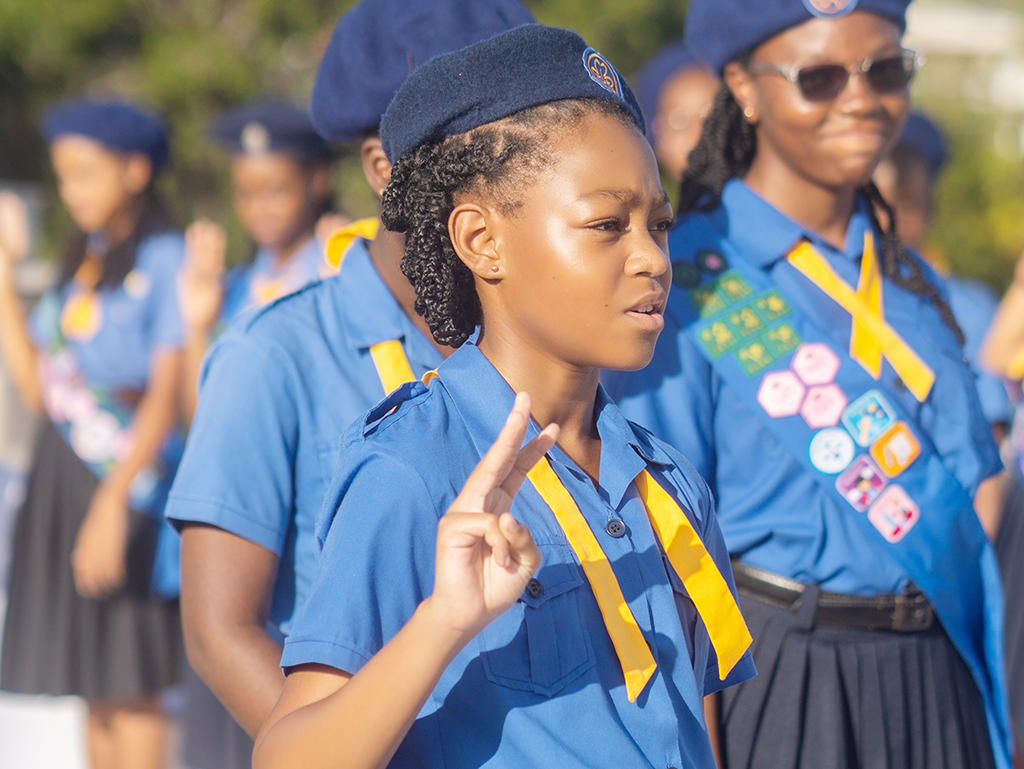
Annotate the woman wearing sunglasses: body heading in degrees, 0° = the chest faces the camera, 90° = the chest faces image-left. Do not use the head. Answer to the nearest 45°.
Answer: approximately 315°

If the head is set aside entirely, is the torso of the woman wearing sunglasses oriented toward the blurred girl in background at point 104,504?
no

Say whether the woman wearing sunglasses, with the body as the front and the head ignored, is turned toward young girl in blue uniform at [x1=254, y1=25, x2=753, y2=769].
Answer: no

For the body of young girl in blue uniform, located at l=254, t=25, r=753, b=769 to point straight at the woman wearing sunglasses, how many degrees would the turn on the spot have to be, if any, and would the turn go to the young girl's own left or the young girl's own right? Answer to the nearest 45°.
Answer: approximately 90° to the young girl's own left

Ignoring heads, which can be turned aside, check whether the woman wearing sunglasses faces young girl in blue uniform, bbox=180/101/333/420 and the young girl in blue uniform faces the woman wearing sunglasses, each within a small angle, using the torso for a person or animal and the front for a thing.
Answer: no

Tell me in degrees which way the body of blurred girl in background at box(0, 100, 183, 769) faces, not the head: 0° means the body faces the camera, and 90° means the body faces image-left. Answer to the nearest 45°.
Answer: approximately 45°

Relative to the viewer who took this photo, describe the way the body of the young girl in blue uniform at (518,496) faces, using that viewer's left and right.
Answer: facing the viewer and to the right of the viewer

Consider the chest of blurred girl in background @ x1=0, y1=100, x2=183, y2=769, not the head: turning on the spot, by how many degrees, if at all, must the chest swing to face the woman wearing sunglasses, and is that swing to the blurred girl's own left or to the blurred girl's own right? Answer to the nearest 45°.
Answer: approximately 90° to the blurred girl's own left

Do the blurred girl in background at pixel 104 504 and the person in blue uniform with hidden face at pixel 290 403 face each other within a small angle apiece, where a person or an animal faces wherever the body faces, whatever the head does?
no

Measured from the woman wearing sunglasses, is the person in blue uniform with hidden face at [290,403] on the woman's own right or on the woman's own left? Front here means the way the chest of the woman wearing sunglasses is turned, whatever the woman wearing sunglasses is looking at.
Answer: on the woman's own right

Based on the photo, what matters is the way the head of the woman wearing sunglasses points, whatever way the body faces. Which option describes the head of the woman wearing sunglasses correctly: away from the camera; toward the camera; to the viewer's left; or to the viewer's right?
toward the camera

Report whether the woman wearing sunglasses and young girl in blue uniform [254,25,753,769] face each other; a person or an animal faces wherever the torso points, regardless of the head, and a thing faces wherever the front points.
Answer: no

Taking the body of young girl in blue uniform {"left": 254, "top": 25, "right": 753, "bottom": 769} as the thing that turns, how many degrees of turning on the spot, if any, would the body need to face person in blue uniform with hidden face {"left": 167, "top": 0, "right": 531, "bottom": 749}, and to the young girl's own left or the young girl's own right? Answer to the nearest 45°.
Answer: approximately 180°
